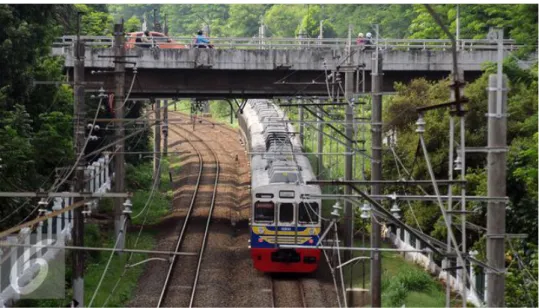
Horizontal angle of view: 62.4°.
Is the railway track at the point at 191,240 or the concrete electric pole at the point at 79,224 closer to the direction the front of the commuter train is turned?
the concrete electric pole

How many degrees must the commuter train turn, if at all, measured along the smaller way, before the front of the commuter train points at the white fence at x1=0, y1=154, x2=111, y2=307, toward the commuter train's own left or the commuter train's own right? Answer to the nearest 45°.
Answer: approximately 90° to the commuter train's own right

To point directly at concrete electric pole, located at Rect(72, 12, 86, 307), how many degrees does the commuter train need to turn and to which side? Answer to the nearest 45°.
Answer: approximately 45° to its right

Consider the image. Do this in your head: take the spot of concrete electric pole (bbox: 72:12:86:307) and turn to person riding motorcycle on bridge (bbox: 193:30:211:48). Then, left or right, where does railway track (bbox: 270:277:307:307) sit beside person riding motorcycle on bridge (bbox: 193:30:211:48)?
right
